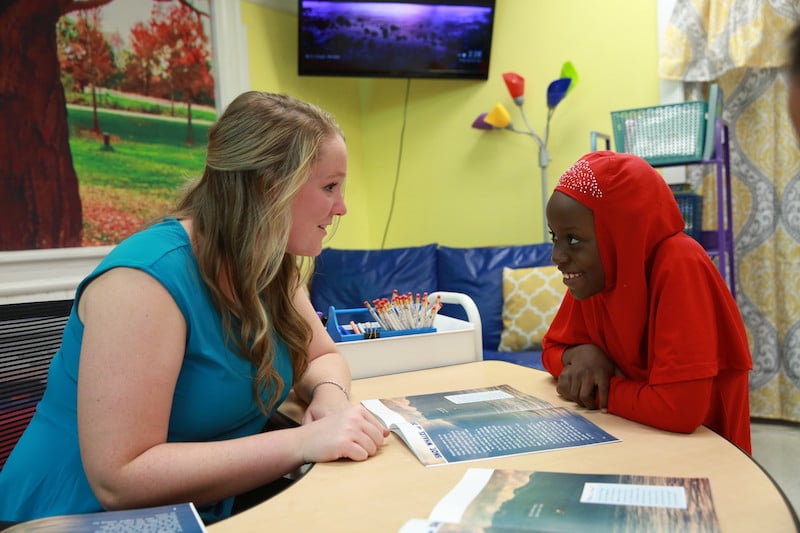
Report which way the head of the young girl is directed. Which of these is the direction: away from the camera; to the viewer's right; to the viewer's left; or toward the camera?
to the viewer's left

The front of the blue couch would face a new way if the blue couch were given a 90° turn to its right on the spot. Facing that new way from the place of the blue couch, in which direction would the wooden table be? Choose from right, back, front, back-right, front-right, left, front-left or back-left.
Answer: left

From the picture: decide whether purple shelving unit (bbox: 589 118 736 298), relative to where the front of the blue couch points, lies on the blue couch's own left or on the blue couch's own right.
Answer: on the blue couch's own left

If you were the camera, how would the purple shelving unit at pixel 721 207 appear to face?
facing the viewer and to the left of the viewer

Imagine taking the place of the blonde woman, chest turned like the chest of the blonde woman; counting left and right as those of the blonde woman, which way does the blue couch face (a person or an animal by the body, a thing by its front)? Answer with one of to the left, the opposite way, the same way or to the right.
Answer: to the right

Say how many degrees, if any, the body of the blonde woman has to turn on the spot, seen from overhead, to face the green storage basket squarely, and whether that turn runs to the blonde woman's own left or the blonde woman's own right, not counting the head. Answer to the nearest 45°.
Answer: approximately 45° to the blonde woman's own left

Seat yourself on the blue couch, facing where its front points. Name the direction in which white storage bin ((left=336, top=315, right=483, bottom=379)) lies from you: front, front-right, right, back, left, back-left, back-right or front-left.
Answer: front

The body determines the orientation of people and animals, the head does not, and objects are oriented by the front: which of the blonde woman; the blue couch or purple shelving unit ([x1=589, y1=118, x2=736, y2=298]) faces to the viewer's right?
the blonde woman

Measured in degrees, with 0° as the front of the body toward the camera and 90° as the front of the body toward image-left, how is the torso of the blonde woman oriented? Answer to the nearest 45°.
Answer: approximately 270°

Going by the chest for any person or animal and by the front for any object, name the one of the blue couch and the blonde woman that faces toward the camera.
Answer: the blue couch

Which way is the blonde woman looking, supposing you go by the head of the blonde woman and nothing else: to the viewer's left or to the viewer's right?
to the viewer's right

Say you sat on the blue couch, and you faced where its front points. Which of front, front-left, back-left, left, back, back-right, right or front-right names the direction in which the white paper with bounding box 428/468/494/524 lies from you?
front

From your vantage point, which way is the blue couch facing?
toward the camera
